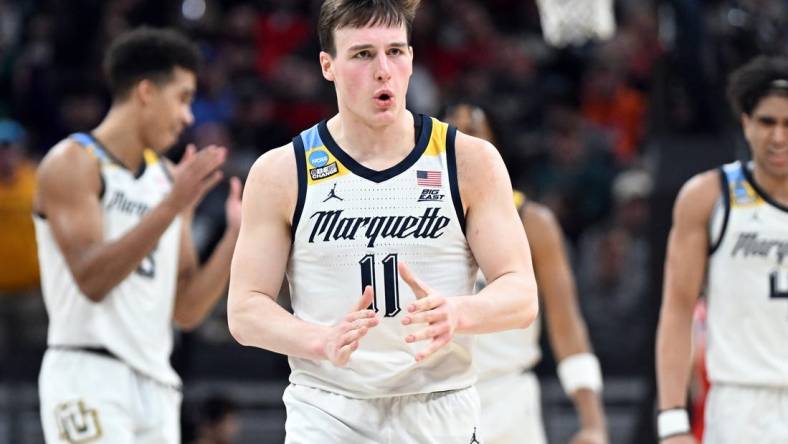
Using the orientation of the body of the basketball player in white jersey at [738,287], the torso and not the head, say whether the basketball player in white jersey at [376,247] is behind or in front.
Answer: in front

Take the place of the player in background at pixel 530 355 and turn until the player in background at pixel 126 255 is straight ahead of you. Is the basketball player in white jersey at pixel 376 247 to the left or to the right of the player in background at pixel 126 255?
left

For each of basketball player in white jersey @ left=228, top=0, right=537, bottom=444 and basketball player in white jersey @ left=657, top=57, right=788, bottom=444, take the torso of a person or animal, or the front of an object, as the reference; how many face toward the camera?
2

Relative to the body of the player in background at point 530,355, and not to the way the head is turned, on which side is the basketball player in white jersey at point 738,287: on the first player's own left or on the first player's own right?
on the first player's own left

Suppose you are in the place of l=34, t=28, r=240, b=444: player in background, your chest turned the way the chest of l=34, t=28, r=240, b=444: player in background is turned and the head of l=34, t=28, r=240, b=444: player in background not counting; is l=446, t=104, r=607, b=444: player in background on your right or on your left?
on your left

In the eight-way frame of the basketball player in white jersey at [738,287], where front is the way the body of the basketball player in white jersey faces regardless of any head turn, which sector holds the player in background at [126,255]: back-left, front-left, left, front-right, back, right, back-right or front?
right

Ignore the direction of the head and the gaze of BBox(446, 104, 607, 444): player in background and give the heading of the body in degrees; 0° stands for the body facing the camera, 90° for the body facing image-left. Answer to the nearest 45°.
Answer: approximately 45°

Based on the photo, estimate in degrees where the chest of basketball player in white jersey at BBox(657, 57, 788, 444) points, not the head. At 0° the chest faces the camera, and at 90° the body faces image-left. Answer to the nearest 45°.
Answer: approximately 0°
